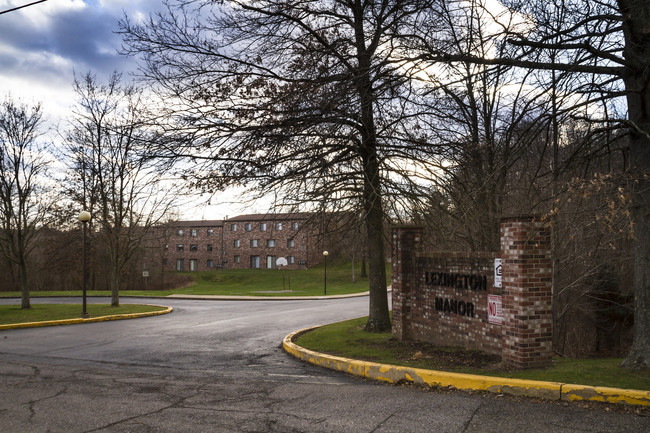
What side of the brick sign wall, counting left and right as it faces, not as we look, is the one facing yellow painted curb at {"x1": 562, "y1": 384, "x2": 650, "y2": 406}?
left

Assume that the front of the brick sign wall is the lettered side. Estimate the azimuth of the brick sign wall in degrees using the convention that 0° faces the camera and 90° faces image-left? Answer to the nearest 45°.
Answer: approximately 45°

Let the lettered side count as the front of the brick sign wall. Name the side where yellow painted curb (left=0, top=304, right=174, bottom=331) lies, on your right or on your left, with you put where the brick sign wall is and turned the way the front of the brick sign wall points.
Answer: on your right
